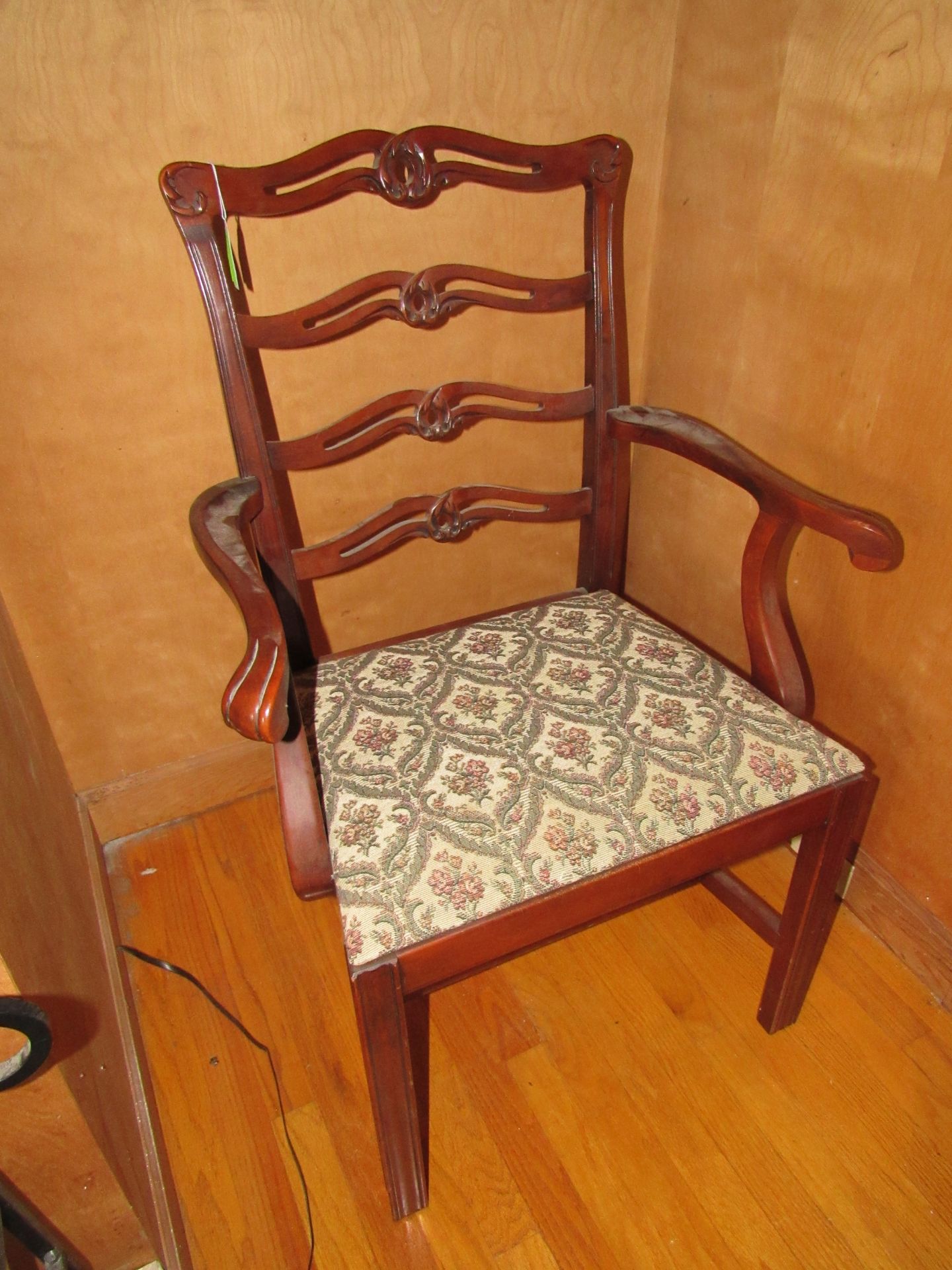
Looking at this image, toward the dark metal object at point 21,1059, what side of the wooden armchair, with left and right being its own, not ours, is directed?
right
